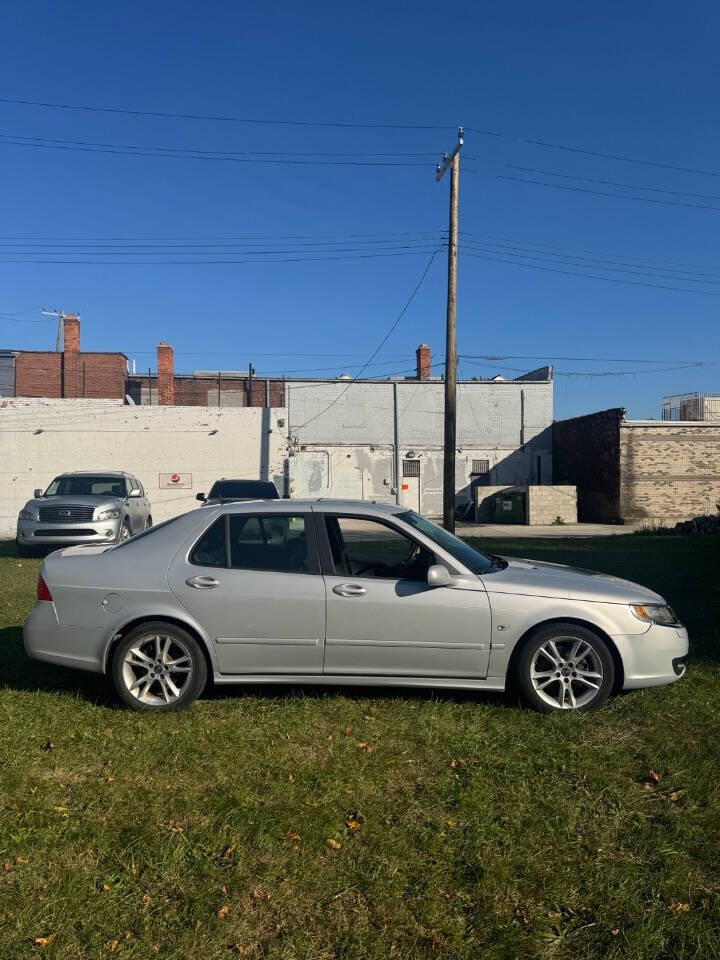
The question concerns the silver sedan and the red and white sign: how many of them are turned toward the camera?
1

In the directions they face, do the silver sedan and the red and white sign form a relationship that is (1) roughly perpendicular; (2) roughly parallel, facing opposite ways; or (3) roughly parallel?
roughly perpendicular

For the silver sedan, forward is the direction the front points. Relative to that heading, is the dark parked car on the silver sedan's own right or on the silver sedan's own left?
on the silver sedan's own left

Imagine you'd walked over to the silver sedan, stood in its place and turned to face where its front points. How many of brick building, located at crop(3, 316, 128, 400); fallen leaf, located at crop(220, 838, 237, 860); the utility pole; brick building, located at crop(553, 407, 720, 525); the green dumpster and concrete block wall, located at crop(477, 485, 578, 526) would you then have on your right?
1

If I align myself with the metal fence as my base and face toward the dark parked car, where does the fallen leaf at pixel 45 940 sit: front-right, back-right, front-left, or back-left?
front-left

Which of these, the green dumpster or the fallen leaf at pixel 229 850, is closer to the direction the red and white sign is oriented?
the fallen leaf

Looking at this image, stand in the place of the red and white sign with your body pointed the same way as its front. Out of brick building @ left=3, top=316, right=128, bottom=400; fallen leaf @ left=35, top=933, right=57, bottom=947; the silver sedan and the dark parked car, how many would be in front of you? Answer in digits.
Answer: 3

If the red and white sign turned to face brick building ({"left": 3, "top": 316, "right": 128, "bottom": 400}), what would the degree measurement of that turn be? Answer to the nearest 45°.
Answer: approximately 180°

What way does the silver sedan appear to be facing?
to the viewer's right

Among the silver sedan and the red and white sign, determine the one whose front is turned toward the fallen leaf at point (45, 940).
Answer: the red and white sign

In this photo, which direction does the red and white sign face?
toward the camera

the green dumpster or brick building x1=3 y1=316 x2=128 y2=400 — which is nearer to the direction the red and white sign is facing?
the green dumpster

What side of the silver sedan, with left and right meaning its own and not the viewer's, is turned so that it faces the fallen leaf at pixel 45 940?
right

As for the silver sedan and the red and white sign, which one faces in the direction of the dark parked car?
the red and white sign

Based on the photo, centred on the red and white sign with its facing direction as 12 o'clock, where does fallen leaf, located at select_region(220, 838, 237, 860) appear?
The fallen leaf is roughly at 12 o'clock from the red and white sign.

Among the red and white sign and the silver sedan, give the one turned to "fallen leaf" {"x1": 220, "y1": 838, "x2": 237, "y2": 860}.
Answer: the red and white sign

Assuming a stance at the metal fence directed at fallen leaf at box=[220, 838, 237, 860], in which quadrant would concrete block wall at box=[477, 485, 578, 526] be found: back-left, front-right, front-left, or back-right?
front-right

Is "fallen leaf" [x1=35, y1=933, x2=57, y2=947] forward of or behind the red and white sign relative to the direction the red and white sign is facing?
forward

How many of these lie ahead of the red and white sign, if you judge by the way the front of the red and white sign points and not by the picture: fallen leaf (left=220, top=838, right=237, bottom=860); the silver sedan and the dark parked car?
3
